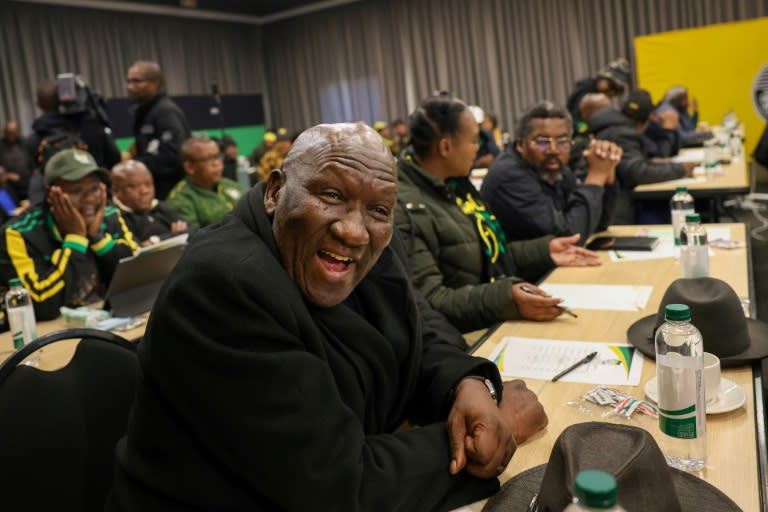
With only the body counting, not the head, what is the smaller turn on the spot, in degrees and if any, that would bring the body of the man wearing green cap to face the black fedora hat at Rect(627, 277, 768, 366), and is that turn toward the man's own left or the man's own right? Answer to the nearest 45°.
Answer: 0° — they already face it

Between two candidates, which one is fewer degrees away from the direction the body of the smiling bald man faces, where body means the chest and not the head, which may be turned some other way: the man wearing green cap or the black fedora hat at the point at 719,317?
the black fedora hat

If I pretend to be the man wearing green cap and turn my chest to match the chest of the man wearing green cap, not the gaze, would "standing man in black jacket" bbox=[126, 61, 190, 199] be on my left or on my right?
on my left

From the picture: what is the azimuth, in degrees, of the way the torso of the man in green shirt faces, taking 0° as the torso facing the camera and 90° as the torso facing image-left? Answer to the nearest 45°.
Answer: approximately 315°

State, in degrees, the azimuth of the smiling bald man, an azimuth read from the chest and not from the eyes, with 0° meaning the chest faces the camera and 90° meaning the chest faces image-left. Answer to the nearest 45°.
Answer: approximately 315°

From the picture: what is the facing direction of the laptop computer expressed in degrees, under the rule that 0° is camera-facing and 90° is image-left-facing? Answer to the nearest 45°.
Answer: approximately 135°

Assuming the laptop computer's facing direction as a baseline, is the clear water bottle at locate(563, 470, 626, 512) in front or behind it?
behind

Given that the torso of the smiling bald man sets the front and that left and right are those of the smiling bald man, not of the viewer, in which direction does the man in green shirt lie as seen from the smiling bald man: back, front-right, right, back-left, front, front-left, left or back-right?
back-left

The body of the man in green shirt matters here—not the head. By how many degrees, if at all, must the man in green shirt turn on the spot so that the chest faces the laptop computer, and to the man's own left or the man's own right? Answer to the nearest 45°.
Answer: approximately 45° to the man's own right
